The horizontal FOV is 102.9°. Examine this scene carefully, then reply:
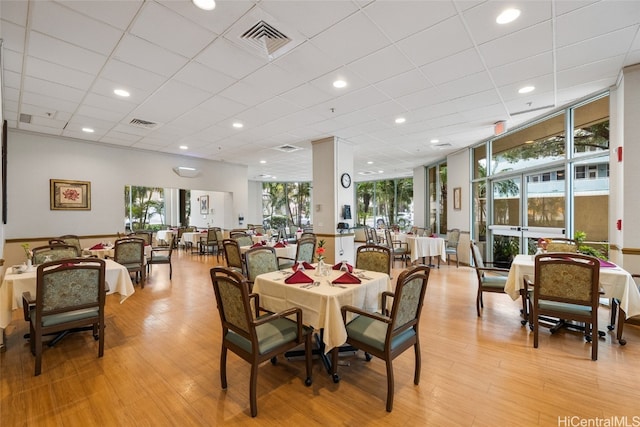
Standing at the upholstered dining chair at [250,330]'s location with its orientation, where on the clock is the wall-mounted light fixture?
The wall-mounted light fixture is roughly at 10 o'clock from the upholstered dining chair.

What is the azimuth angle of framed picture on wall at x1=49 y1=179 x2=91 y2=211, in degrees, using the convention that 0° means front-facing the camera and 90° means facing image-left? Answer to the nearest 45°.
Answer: approximately 0°

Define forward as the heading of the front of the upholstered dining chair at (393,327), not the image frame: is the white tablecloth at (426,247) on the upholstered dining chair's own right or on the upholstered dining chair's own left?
on the upholstered dining chair's own right

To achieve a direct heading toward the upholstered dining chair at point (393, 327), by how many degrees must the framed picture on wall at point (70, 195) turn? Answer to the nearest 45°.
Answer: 0° — it already faces it

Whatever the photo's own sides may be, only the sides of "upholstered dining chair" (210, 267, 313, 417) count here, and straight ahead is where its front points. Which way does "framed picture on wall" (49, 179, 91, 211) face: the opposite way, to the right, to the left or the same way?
to the right

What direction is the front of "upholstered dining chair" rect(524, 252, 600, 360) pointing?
away from the camera

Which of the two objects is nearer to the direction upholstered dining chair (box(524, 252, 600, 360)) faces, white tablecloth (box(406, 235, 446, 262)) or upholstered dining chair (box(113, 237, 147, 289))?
the white tablecloth
